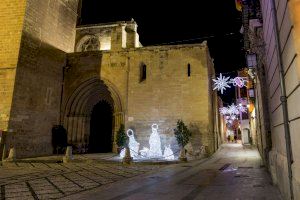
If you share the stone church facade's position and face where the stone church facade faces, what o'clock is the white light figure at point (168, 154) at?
The white light figure is roughly at 10 o'clock from the stone church facade.

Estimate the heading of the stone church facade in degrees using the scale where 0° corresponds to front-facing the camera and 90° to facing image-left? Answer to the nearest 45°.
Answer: approximately 0°
